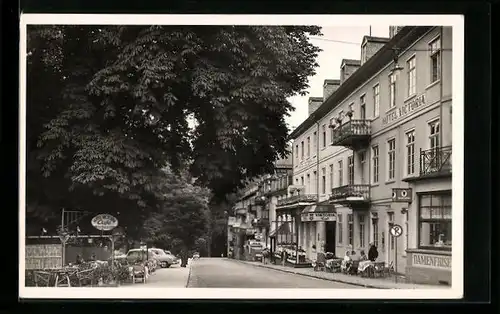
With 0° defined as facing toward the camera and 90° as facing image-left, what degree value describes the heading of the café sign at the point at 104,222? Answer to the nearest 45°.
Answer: approximately 0°
